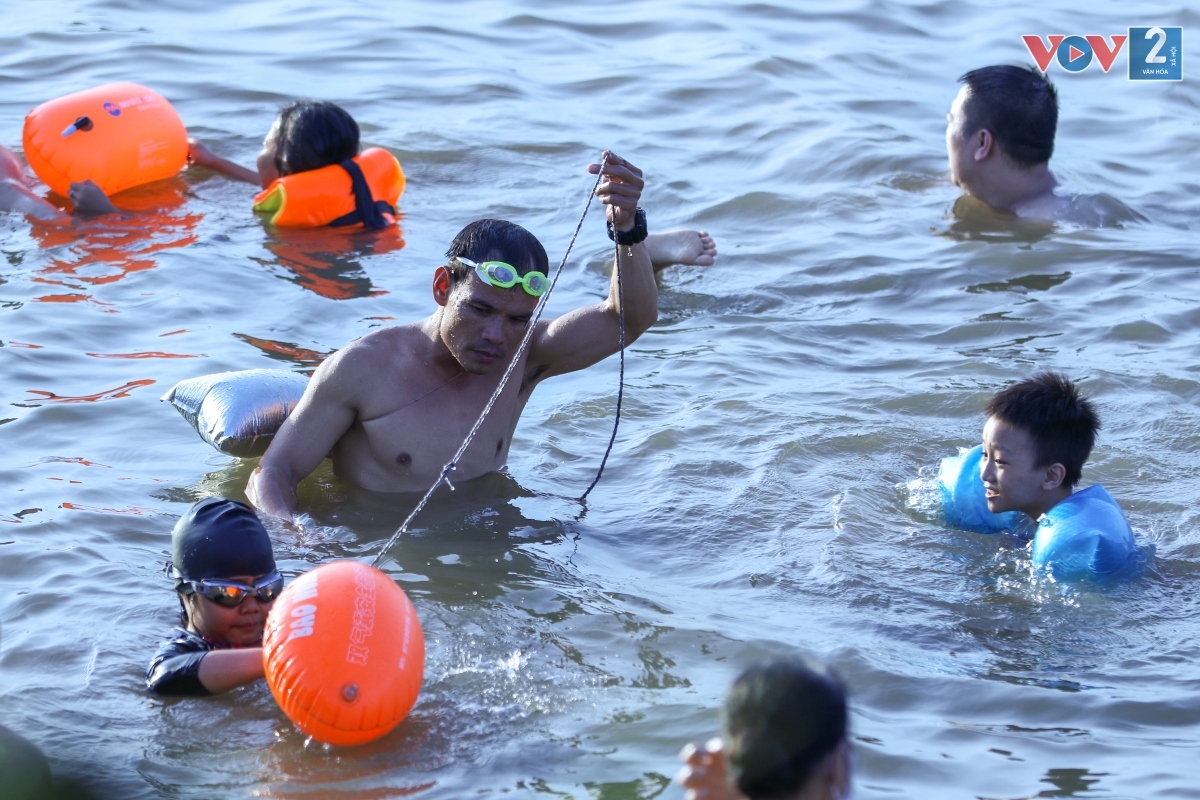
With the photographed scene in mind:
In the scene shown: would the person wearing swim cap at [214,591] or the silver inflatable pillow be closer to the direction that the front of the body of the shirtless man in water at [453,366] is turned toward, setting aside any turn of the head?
the person wearing swim cap

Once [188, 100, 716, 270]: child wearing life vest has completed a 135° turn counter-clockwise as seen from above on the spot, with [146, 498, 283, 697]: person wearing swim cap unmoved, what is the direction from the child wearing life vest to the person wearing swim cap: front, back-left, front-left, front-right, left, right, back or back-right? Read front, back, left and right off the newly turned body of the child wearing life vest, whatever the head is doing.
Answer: front

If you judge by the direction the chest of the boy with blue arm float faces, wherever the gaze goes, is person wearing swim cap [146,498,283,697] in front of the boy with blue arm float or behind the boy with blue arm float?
in front

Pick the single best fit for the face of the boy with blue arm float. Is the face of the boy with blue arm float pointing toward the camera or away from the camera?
toward the camera

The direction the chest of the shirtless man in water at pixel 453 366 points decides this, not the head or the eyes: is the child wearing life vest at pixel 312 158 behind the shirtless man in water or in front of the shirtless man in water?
behind

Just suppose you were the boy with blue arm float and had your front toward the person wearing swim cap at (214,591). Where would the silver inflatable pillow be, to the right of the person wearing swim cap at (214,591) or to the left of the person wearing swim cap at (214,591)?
right

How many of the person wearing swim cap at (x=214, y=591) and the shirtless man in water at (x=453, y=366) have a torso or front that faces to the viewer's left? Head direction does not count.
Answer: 0

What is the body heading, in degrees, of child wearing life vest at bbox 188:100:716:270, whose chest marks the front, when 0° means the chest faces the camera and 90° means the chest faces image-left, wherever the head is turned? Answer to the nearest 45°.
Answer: approximately 135°

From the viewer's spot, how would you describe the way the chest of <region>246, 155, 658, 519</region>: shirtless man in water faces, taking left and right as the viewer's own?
facing the viewer and to the right of the viewer

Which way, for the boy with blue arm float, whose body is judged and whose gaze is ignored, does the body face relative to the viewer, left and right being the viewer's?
facing the viewer and to the left of the viewer

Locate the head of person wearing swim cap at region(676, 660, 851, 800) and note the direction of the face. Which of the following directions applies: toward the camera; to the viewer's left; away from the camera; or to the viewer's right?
away from the camera

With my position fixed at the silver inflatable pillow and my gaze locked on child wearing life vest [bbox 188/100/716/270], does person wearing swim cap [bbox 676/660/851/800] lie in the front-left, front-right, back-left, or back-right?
back-right

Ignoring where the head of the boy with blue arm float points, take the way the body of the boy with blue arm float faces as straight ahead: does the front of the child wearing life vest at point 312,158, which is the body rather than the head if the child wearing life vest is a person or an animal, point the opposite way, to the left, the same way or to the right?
to the right

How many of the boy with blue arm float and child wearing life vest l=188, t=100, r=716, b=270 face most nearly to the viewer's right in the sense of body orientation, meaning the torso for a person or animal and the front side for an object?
0

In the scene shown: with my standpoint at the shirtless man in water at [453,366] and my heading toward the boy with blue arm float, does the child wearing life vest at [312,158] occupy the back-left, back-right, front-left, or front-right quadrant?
back-left

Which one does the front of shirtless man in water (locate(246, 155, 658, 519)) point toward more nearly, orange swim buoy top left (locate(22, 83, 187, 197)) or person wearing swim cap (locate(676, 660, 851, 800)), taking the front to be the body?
the person wearing swim cap
